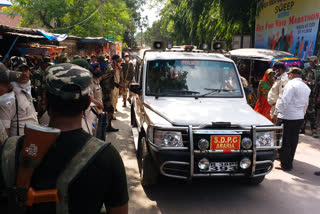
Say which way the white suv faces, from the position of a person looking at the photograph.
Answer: facing the viewer and to the right of the viewer

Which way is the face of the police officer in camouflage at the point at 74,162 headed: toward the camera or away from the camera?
away from the camera

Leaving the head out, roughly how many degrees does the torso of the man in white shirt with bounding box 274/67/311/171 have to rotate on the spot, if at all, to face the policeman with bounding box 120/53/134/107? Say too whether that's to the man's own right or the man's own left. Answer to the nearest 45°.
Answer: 0° — they already face them

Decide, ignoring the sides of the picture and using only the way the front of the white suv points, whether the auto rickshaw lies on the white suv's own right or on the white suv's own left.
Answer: on the white suv's own left

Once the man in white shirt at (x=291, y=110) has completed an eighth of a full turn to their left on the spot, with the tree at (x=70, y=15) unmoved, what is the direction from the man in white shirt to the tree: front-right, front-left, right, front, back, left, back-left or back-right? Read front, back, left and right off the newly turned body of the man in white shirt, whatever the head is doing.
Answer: front-right

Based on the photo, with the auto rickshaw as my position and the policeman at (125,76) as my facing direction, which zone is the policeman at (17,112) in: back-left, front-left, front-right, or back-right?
front-left

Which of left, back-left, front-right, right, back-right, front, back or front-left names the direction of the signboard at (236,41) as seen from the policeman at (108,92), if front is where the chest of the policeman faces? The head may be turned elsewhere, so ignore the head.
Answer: front-left

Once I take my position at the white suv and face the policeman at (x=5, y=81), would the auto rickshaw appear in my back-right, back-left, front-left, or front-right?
back-right

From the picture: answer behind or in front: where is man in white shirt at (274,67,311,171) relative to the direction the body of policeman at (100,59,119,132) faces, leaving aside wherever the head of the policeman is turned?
in front
